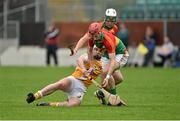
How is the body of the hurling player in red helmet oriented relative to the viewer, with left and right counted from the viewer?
facing the viewer and to the left of the viewer
